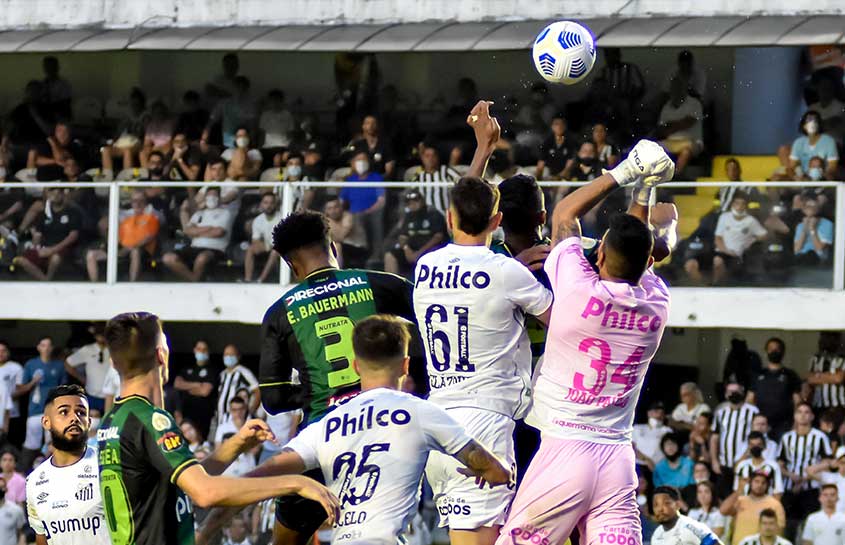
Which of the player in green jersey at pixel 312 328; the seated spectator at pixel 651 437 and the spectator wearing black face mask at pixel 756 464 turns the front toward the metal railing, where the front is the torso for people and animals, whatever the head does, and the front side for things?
the player in green jersey

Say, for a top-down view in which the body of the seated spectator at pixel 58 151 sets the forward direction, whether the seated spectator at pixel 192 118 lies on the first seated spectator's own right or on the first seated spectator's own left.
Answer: on the first seated spectator's own left

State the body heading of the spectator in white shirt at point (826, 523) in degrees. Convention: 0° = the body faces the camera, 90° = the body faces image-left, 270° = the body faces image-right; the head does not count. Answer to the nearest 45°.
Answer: approximately 0°

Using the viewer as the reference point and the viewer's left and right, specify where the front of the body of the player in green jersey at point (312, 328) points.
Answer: facing away from the viewer

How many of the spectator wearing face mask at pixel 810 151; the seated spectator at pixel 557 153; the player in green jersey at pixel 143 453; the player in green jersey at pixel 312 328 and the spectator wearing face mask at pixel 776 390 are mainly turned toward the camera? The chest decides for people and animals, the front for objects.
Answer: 3

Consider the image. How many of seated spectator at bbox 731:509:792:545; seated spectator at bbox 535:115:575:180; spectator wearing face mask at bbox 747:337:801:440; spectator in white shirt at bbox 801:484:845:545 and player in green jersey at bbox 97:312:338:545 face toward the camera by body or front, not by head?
4

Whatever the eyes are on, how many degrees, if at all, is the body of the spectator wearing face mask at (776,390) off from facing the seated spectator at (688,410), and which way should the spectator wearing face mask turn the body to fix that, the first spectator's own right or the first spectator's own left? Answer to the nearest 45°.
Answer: approximately 90° to the first spectator's own right
